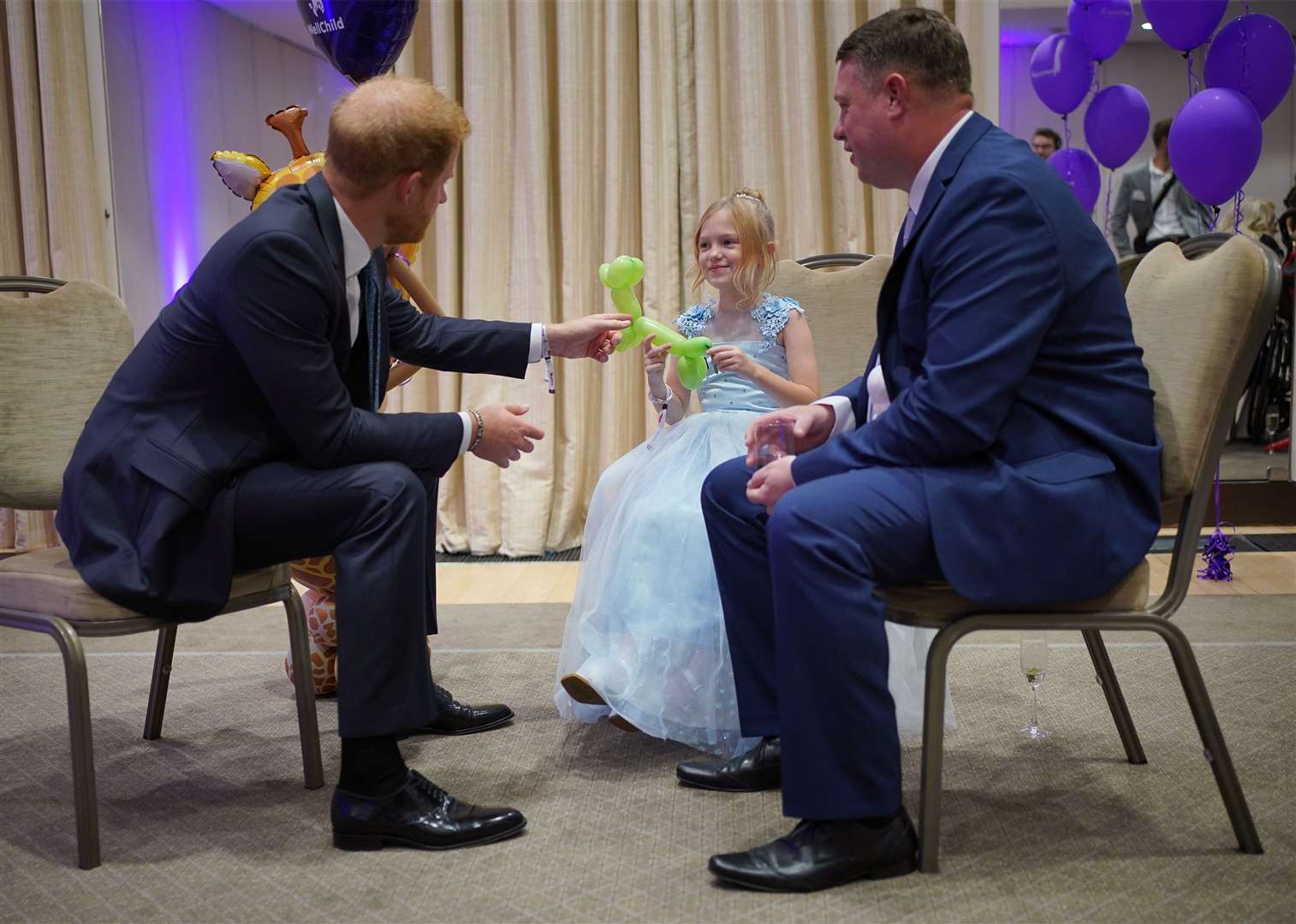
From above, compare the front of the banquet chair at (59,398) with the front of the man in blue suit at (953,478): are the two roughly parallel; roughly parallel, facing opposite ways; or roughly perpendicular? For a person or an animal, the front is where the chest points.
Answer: roughly parallel, facing opposite ways

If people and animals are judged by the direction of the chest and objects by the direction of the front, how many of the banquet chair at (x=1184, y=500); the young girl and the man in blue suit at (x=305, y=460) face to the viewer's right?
1

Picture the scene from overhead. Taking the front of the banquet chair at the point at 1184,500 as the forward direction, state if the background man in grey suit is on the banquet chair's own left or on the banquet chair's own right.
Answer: on the banquet chair's own right

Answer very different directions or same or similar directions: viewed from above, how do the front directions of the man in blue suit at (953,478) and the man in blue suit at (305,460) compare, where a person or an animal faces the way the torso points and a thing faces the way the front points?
very different directions

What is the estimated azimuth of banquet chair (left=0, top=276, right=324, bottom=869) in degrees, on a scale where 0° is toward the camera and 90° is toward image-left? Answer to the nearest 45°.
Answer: approximately 315°

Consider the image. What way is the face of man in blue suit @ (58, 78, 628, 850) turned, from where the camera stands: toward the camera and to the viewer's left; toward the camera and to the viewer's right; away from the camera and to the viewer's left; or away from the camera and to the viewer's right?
away from the camera and to the viewer's right

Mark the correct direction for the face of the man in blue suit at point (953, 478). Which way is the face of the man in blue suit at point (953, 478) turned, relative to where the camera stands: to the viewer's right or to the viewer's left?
to the viewer's left

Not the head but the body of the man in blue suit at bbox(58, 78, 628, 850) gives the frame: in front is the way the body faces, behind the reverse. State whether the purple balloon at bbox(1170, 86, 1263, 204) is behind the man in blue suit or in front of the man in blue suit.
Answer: in front

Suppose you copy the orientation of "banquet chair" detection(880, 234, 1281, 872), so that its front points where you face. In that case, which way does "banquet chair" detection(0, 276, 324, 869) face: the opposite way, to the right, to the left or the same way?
the opposite way

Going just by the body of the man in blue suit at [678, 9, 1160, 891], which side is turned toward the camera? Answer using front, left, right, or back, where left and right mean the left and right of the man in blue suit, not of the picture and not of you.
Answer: left

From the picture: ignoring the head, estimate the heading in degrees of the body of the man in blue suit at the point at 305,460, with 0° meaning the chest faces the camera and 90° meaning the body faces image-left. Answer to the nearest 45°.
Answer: approximately 270°

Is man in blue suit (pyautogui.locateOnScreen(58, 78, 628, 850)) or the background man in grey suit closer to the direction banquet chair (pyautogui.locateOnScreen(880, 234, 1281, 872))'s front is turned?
the man in blue suit

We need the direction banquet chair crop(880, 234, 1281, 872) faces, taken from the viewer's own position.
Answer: facing to the left of the viewer

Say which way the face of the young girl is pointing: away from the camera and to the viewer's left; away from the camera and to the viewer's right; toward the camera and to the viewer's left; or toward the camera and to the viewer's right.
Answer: toward the camera and to the viewer's left

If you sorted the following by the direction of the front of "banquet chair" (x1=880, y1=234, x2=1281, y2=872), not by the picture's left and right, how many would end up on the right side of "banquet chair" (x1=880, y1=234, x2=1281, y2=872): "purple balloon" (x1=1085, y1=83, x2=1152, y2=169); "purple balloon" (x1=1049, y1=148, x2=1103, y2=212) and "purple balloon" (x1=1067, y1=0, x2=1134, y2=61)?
3
